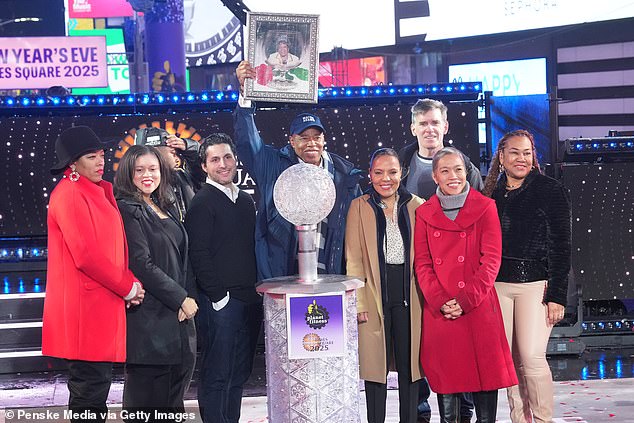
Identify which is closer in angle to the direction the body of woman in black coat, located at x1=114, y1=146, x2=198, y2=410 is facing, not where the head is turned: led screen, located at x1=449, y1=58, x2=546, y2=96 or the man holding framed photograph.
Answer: the man holding framed photograph

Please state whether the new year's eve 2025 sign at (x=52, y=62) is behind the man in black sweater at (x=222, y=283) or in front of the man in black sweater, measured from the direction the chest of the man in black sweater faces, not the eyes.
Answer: behind

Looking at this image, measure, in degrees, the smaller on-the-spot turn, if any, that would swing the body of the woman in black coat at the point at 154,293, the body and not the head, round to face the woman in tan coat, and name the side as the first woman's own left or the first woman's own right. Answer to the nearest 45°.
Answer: approximately 45° to the first woman's own left

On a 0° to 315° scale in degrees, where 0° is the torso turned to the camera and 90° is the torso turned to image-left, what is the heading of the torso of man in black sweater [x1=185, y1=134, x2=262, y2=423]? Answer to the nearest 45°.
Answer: approximately 315°
